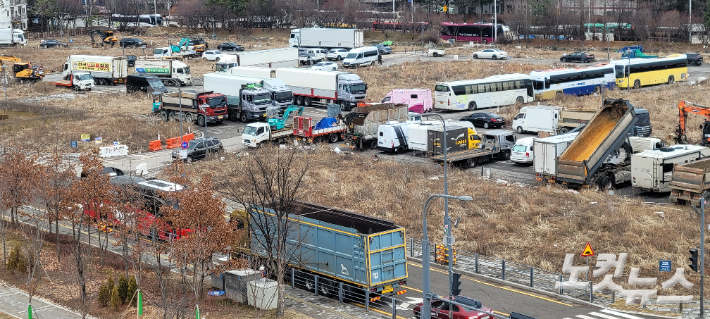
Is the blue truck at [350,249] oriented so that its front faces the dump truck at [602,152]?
no

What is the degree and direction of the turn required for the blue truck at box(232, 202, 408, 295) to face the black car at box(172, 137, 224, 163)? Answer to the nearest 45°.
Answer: approximately 45° to its right

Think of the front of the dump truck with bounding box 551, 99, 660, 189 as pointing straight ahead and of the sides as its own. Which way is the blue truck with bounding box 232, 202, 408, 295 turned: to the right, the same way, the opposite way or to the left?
to the left

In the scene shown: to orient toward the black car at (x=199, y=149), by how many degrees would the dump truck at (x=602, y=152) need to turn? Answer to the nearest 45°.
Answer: approximately 135° to its left

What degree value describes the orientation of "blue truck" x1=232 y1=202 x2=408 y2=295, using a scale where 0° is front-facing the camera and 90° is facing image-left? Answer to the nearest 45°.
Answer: approximately 135°

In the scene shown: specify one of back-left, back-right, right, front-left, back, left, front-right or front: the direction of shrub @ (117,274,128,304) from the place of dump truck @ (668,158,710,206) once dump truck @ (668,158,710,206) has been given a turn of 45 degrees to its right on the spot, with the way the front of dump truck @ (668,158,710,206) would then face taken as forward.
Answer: back-right

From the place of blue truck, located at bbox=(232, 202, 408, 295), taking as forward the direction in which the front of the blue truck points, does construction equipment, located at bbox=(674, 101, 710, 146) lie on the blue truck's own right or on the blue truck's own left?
on the blue truck's own right

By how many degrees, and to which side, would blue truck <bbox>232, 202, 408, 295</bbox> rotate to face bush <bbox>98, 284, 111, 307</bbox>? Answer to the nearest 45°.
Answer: approximately 45° to its left

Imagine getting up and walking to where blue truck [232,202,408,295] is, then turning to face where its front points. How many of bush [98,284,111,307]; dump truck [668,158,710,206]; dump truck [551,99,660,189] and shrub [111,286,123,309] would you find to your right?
2

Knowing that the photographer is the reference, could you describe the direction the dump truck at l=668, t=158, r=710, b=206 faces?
facing away from the viewer and to the right of the viewer

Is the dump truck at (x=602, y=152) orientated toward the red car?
no

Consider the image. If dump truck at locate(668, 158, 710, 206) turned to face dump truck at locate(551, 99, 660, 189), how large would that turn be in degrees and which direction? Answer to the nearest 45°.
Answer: approximately 90° to its left

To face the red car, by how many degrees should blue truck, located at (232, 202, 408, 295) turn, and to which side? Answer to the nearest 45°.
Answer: approximately 180°

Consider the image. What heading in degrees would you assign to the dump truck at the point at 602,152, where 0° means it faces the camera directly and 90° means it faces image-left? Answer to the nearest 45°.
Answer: approximately 225°

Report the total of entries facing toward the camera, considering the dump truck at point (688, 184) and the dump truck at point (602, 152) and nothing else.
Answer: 0

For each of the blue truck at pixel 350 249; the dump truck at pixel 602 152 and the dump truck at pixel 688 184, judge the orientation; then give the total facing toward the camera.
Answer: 0

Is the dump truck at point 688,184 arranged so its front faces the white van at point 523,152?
no

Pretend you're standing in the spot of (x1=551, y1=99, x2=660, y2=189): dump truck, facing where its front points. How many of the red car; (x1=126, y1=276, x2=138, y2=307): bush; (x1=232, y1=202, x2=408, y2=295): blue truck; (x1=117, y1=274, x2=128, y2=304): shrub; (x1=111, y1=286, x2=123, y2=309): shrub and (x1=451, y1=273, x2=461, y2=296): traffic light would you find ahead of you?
0

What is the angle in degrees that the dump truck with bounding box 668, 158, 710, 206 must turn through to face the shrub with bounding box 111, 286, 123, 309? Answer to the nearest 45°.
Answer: approximately 180°
